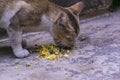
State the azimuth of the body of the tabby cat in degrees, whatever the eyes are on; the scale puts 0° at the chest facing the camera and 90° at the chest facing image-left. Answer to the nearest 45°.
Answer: approximately 270°
